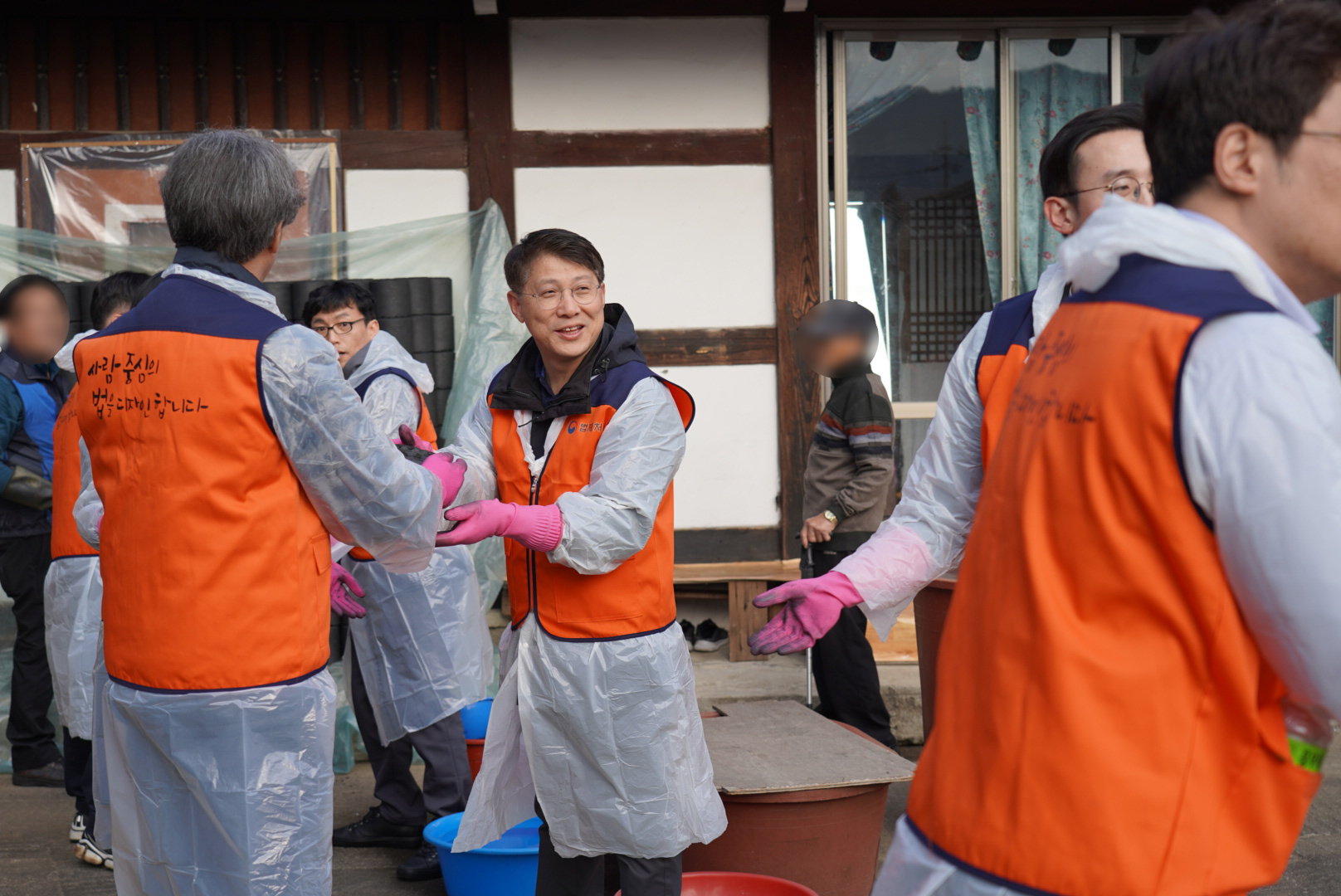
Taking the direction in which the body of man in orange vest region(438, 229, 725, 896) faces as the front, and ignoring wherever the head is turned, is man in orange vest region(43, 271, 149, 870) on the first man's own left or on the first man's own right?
on the first man's own right

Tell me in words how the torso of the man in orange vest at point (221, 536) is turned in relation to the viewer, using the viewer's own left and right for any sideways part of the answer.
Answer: facing away from the viewer and to the right of the viewer

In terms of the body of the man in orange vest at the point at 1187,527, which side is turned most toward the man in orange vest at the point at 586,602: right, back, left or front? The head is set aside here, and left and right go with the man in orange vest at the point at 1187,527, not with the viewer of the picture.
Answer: left

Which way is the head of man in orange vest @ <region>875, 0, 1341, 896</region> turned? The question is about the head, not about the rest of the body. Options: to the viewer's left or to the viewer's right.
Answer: to the viewer's right

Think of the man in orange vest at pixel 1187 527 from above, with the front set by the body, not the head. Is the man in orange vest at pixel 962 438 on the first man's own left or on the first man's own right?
on the first man's own left

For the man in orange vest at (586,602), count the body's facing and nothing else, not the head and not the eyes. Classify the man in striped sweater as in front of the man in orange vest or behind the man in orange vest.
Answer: behind

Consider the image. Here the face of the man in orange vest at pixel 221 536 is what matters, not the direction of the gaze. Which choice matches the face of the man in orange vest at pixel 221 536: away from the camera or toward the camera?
away from the camera

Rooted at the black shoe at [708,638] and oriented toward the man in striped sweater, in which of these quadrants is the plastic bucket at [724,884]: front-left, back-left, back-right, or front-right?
front-right

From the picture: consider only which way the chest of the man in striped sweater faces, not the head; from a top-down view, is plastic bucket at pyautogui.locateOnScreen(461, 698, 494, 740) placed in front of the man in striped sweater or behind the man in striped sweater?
in front
